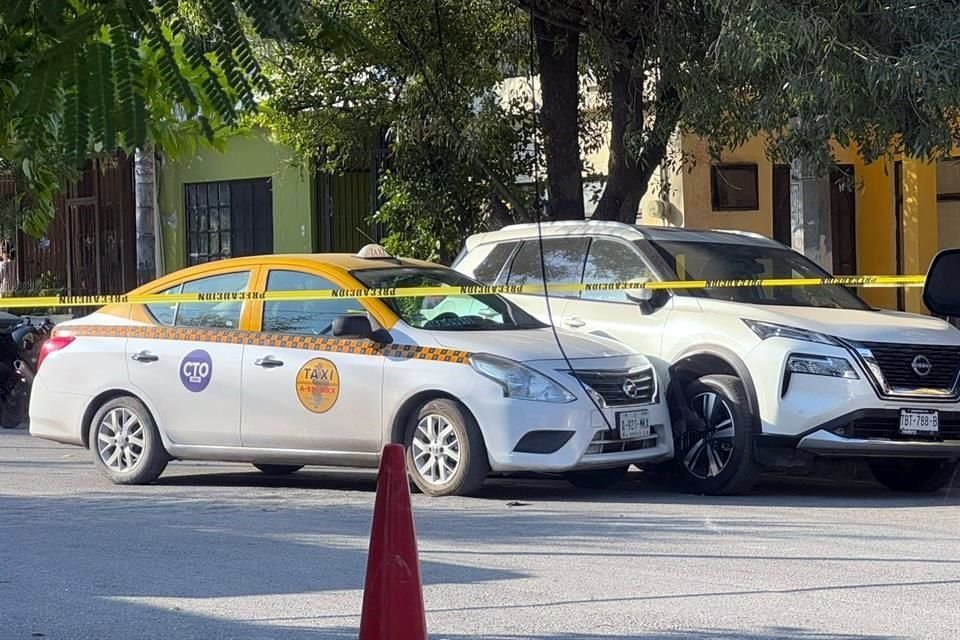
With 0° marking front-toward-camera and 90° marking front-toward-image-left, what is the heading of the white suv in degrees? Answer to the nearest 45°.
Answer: approximately 315°

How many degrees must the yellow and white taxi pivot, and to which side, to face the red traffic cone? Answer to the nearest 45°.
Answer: approximately 45° to its right

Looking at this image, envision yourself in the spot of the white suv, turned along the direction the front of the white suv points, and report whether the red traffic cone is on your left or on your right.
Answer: on your right

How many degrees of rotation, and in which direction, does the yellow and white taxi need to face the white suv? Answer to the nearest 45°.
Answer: approximately 45° to its left

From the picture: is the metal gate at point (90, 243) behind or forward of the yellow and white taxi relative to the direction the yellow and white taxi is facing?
behind

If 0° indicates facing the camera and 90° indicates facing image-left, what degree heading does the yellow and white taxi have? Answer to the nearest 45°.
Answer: approximately 315°

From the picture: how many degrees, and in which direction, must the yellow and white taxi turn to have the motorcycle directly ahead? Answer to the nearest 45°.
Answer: approximately 180°

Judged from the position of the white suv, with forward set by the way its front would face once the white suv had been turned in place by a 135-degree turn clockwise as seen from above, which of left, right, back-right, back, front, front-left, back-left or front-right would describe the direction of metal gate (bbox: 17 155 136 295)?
front-right
